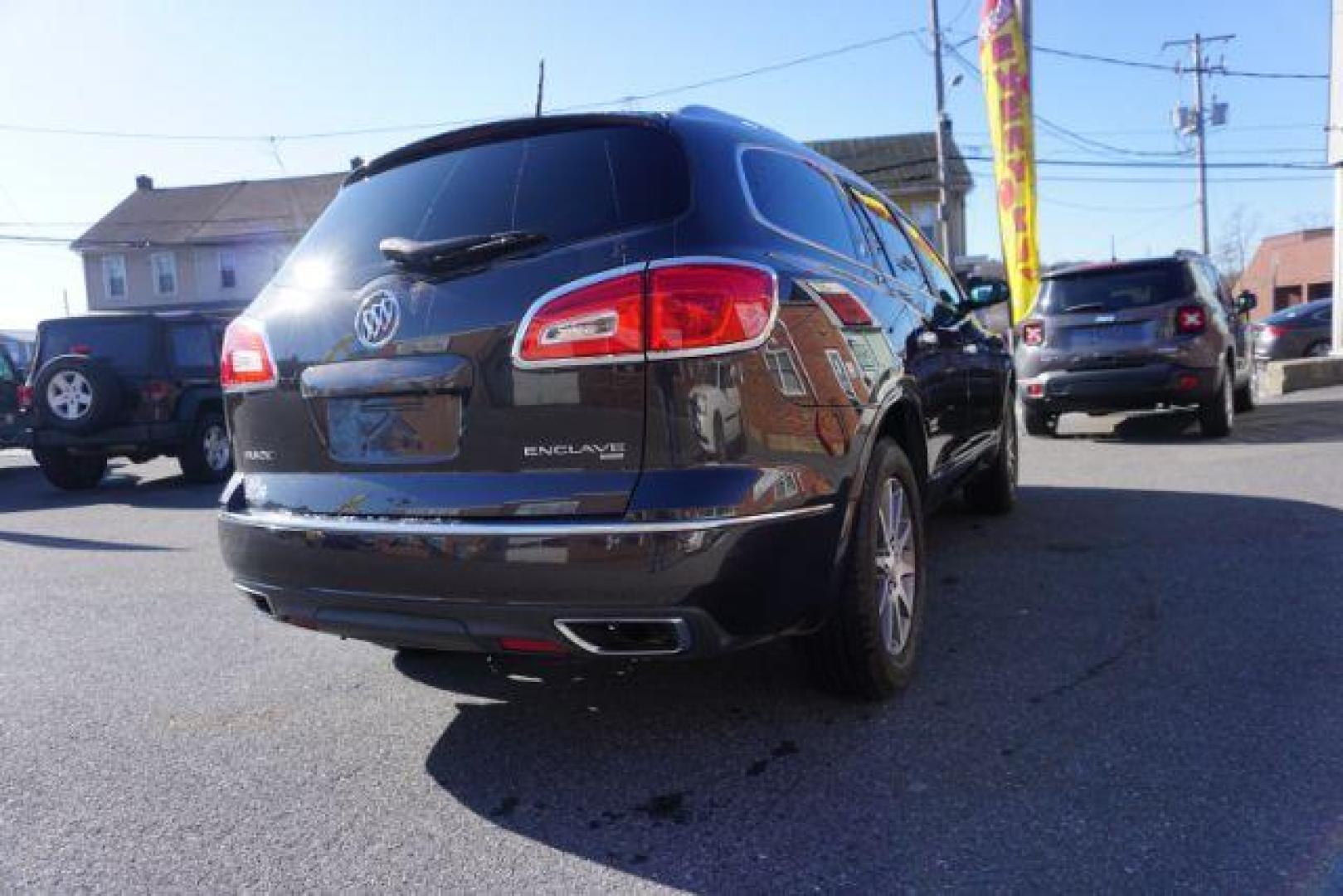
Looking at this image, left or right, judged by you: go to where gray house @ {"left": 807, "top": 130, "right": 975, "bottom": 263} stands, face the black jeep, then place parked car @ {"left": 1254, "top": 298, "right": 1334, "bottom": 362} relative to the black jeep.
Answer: left

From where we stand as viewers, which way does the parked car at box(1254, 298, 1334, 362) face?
facing away from the viewer and to the right of the viewer

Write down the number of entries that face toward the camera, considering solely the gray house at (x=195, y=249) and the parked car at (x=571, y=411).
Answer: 1

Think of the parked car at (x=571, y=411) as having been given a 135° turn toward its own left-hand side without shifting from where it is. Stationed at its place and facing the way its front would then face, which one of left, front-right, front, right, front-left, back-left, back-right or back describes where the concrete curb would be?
back-right

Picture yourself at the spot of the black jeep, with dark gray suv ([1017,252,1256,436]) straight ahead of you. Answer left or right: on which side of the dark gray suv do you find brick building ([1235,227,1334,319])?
left

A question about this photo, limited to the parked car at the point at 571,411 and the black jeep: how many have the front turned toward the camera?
0

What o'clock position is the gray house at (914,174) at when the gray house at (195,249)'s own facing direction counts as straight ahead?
the gray house at (914,174) is roughly at 10 o'clock from the gray house at (195,249).

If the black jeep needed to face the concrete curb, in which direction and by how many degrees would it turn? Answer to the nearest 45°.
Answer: approximately 45° to its right

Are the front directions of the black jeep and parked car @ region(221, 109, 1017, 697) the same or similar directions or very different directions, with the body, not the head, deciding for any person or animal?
same or similar directions

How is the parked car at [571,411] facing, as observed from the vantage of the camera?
facing away from the viewer and to the right of the viewer

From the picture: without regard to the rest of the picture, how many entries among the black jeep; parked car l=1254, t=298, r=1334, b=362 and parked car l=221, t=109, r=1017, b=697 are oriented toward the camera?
0

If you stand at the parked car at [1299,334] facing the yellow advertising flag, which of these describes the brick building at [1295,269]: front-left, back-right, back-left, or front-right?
back-right

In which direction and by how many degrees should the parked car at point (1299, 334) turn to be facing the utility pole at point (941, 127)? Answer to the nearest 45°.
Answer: approximately 135° to its left

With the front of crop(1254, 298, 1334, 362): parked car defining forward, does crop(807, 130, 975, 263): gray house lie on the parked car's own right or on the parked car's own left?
on the parked car's own left

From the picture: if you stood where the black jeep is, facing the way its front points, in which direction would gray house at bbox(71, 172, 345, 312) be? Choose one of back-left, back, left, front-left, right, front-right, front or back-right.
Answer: front-left

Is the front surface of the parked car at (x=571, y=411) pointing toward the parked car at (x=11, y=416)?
no

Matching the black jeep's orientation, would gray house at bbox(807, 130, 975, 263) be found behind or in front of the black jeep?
in front
